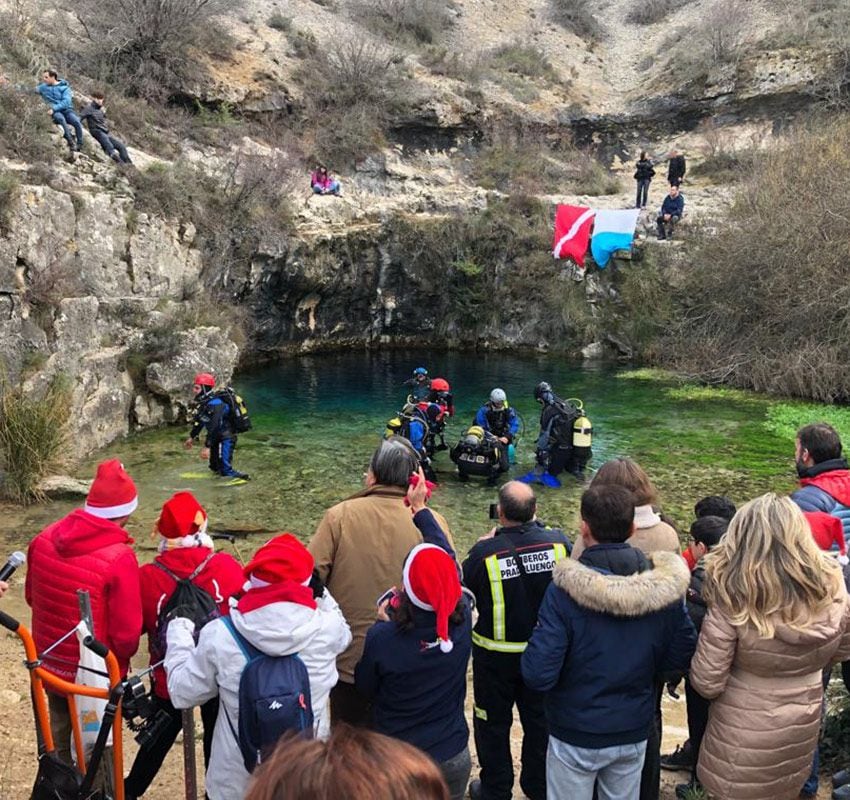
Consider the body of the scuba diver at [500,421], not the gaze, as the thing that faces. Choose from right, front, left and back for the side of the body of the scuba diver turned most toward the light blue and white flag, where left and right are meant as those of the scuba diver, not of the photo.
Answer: back

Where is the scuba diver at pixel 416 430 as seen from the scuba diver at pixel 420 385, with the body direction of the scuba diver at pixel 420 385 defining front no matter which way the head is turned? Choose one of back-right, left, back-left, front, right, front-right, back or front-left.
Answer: front

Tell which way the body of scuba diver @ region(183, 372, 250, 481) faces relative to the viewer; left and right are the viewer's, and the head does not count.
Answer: facing to the left of the viewer

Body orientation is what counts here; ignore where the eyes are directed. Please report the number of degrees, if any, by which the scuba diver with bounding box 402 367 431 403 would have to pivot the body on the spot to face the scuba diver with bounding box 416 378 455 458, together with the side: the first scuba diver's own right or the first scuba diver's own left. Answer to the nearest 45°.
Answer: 0° — they already face them

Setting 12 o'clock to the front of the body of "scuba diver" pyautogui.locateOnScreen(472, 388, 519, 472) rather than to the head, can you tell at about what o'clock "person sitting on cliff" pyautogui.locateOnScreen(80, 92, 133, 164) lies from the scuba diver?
The person sitting on cliff is roughly at 4 o'clock from the scuba diver.

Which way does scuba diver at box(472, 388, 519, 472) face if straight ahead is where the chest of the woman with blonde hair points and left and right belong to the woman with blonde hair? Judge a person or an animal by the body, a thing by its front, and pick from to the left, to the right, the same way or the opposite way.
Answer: the opposite way

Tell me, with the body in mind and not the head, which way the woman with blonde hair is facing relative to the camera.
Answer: away from the camera

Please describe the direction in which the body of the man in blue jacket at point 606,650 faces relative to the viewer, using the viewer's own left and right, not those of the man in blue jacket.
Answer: facing away from the viewer

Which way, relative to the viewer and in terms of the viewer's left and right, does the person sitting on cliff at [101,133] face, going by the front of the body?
facing the viewer and to the right of the viewer

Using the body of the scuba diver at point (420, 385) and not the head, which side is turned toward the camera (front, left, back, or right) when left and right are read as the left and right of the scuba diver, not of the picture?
front

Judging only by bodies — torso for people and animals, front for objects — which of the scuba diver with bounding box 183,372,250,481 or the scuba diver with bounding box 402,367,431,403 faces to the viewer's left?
the scuba diver with bounding box 183,372,250,481

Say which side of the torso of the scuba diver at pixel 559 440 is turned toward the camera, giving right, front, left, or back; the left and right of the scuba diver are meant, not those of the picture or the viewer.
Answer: left

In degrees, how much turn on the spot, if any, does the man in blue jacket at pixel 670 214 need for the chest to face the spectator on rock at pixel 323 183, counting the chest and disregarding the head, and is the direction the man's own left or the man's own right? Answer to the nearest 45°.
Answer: approximately 45° to the man's own right

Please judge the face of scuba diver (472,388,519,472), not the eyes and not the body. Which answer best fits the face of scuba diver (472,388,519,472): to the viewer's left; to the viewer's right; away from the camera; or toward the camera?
toward the camera

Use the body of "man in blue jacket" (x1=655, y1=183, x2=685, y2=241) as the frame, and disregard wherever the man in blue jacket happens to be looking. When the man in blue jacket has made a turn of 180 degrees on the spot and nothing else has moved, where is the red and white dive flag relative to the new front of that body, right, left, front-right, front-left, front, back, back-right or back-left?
back-left

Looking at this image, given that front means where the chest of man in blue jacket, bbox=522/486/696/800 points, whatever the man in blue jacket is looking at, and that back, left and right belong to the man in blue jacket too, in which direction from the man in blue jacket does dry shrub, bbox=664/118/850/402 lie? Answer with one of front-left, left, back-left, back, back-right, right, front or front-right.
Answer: front

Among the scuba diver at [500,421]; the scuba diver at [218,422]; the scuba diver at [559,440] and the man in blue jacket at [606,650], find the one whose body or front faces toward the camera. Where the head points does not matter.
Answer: the scuba diver at [500,421]

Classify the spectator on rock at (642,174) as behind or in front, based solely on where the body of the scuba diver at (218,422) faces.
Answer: behind

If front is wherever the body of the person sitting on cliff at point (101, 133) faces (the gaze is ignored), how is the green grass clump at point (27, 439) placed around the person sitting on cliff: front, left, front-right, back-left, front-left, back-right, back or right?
front-right
